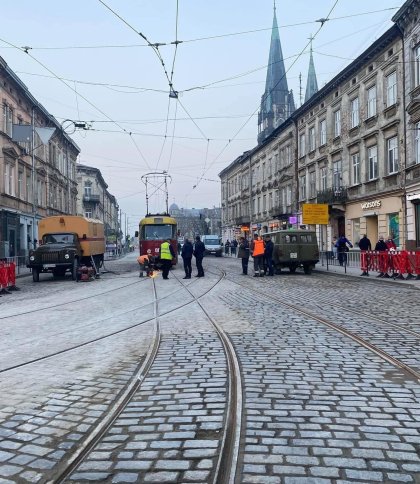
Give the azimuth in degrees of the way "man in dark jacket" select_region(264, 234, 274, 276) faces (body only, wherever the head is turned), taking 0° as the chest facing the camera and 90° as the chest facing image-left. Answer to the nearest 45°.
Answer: approximately 90°

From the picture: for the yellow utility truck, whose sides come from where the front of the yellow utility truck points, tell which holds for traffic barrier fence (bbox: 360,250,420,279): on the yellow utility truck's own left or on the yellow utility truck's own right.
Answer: on the yellow utility truck's own left

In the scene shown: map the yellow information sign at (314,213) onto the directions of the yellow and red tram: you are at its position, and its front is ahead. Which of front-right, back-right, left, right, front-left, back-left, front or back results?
left

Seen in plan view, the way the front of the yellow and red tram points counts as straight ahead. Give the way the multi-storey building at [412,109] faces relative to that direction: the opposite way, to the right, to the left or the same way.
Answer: to the right

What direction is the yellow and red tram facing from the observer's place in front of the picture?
facing the viewer

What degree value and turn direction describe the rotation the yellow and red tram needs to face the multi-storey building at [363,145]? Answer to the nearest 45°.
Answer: approximately 90° to its left

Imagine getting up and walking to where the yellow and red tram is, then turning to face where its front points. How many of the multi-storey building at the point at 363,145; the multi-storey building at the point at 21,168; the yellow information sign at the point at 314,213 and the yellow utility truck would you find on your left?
2

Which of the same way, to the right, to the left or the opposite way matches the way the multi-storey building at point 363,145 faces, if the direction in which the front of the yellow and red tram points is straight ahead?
to the right

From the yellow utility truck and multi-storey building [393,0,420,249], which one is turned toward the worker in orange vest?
the multi-storey building
